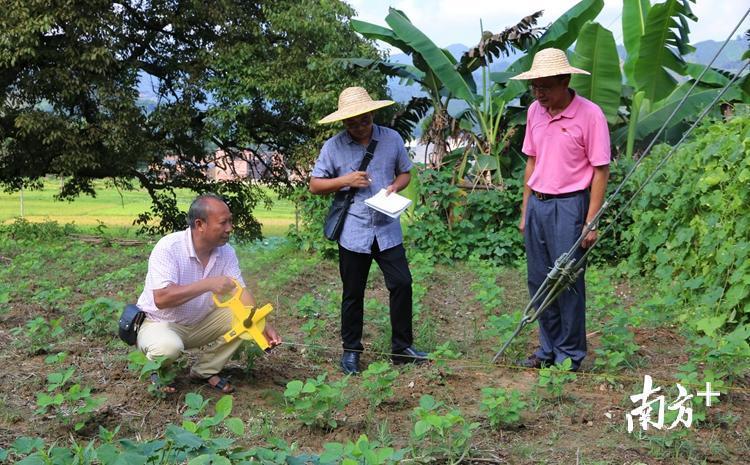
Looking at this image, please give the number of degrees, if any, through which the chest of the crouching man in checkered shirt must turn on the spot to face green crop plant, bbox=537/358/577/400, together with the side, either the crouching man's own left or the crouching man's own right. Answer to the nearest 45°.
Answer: approximately 45° to the crouching man's own left

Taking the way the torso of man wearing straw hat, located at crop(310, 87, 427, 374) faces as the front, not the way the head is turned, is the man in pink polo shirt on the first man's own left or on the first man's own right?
on the first man's own left

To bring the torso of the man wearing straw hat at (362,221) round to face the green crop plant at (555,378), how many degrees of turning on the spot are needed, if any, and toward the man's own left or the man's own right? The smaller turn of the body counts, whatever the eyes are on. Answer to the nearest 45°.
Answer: approximately 45° to the man's own left

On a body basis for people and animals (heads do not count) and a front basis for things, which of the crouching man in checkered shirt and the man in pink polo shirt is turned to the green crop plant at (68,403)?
the man in pink polo shirt

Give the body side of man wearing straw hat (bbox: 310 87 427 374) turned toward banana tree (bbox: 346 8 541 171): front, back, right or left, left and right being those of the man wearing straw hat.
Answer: back

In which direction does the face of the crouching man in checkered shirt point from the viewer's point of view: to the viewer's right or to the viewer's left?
to the viewer's right

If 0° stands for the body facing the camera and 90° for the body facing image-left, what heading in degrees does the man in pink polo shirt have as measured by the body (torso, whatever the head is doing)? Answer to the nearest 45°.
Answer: approximately 45°

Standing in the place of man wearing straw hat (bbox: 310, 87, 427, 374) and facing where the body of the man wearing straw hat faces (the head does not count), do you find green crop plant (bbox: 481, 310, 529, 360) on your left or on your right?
on your left

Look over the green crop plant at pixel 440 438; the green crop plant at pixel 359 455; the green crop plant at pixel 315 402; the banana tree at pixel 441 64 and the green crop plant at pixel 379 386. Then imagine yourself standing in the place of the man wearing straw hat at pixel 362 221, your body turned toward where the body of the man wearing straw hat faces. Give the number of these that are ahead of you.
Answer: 4

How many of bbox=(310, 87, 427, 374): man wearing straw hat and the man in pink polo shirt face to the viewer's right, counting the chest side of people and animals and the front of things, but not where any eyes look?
0

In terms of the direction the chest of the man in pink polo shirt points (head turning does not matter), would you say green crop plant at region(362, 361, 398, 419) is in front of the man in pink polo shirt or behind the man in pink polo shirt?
in front

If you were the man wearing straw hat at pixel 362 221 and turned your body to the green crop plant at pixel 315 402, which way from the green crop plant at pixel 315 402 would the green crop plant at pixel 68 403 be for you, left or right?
right

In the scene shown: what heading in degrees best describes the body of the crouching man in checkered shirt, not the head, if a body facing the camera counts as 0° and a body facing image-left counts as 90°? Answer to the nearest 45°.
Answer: approximately 315°
